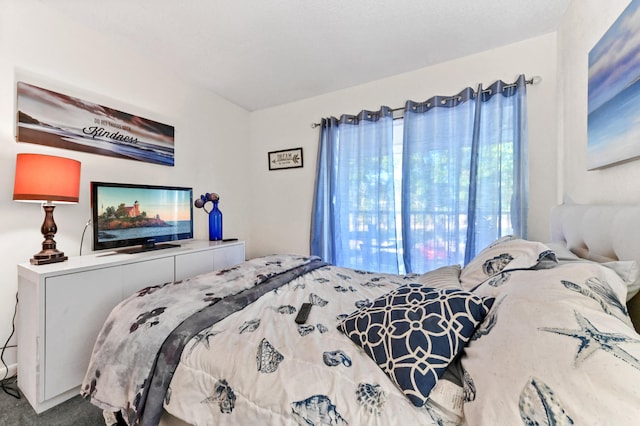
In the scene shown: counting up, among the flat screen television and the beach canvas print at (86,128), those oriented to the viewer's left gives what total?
0

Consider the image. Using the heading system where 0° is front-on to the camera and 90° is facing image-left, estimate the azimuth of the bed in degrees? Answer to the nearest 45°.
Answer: approximately 90°

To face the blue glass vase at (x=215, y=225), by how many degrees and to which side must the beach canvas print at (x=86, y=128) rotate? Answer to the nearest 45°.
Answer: approximately 45° to its left

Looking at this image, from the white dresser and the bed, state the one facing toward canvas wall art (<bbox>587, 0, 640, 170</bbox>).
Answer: the white dresser

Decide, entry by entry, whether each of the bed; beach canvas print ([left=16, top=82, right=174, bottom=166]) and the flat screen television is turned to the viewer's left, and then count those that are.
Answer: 1

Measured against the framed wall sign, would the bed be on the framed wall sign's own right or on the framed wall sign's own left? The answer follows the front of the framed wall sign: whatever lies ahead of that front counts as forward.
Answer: on the framed wall sign's own left

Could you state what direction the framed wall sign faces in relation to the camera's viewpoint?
facing the viewer and to the left of the viewer

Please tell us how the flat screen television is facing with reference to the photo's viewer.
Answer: facing the viewer and to the right of the viewer

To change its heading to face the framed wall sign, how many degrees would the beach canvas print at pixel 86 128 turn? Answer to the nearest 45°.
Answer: approximately 45° to its left

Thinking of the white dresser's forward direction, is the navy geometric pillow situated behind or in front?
in front

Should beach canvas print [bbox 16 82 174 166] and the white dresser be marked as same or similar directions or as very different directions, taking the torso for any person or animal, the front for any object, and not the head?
same or similar directions
